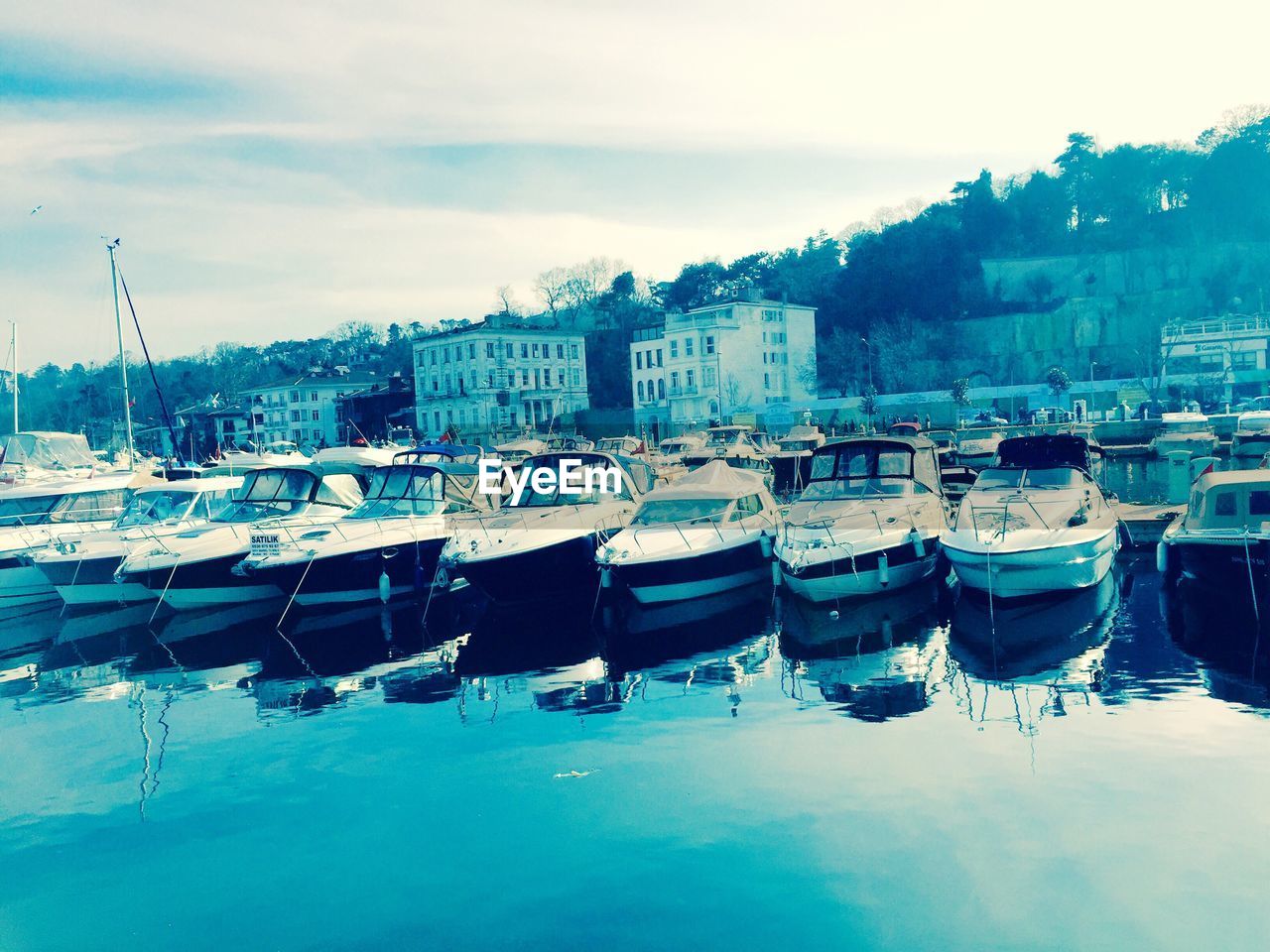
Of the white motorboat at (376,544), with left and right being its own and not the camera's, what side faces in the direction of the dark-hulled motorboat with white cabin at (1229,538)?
left

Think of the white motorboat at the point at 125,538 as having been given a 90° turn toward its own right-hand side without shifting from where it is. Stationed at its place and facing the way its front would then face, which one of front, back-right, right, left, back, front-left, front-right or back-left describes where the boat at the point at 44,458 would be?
front-right

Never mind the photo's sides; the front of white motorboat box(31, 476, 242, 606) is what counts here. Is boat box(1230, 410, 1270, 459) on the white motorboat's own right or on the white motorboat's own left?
on the white motorboat's own left

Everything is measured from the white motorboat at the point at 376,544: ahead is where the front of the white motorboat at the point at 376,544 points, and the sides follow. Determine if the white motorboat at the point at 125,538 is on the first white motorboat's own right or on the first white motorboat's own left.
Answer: on the first white motorboat's own right

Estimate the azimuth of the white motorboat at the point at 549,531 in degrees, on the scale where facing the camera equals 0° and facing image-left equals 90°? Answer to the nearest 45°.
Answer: approximately 45°

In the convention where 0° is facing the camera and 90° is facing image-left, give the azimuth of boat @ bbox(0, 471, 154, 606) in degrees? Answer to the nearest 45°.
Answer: approximately 45°

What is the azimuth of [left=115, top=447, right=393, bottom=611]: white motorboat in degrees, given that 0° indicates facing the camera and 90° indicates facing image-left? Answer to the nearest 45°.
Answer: approximately 45°

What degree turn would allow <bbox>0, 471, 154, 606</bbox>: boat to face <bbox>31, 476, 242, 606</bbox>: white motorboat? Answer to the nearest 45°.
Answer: approximately 45° to its left

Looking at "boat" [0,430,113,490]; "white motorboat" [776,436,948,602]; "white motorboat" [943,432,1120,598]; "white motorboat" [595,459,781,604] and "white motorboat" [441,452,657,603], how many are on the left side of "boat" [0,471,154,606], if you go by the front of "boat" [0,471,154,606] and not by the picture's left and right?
4
